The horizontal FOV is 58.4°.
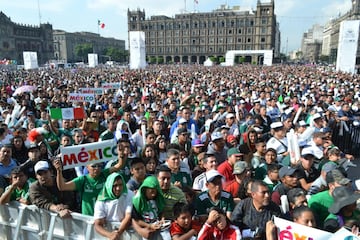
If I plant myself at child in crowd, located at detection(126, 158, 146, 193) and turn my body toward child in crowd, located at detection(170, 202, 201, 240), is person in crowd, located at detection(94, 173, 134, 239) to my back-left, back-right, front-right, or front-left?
front-right

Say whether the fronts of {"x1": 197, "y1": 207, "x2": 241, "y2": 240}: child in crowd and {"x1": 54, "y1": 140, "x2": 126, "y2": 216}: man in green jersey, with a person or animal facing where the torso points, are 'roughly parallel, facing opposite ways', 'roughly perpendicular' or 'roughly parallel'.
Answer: roughly parallel

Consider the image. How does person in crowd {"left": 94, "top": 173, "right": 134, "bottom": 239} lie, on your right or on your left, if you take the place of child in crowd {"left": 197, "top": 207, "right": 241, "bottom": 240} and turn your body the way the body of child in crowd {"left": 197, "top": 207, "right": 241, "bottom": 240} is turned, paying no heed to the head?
on your right

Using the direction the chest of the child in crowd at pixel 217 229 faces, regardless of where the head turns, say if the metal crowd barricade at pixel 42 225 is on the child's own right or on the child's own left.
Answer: on the child's own right

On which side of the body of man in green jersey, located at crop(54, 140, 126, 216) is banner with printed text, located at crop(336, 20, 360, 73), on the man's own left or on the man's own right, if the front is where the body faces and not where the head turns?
on the man's own left

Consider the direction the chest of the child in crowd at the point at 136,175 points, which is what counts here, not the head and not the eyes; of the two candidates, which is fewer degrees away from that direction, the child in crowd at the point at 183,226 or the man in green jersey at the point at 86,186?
the child in crowd

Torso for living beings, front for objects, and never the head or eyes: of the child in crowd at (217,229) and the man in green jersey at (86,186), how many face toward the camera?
2

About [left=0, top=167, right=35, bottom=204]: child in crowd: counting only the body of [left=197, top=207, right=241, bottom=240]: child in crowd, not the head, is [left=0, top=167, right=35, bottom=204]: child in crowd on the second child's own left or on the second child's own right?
on the second child's own right

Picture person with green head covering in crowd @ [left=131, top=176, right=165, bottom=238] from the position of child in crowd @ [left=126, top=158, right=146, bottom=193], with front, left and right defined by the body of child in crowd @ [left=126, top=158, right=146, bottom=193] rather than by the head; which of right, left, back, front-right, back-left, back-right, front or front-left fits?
front-right

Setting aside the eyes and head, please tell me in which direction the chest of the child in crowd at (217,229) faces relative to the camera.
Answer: toward the camera

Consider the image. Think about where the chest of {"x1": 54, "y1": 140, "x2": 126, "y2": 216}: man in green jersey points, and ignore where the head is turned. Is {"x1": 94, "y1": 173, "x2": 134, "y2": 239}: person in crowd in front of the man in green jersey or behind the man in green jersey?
in front

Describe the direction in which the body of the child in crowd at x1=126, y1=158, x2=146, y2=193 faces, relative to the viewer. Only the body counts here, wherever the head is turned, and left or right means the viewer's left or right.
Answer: facing the viewer and to the right of the viewer
